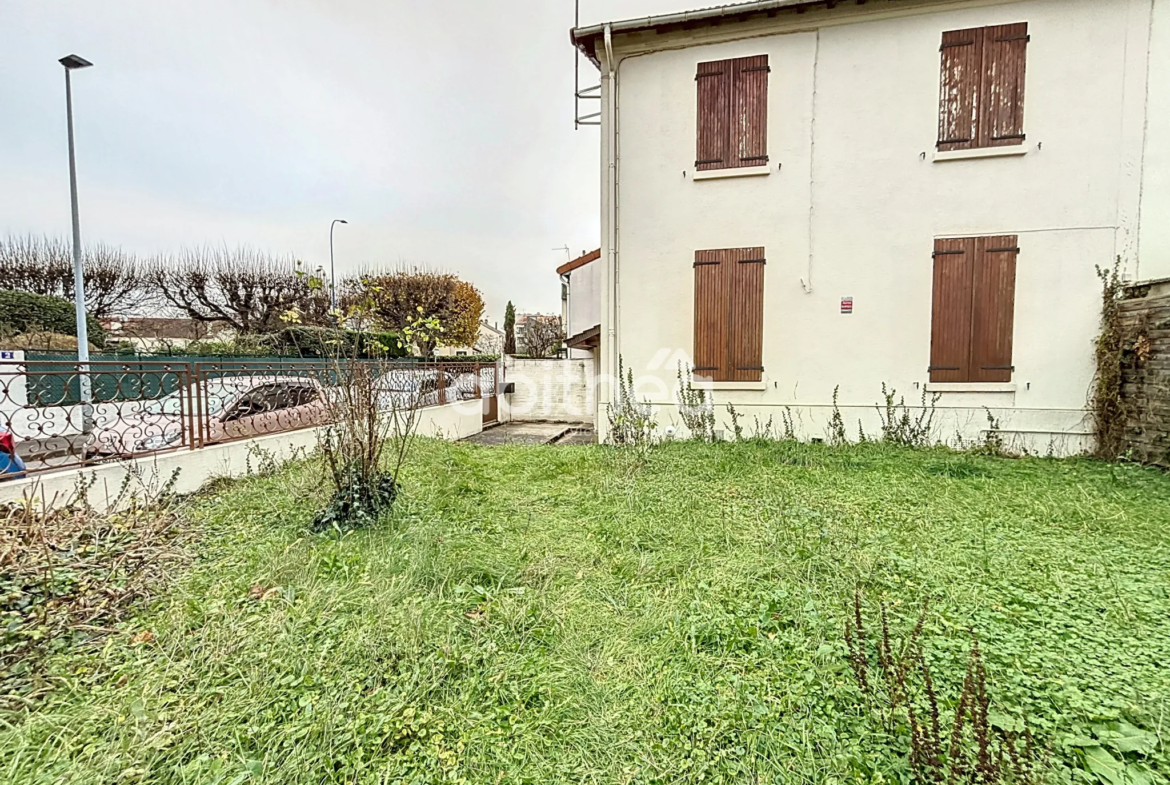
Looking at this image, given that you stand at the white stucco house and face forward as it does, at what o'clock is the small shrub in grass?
The small shrub in grass is roughly at 1 o'clock from the white stucco house.

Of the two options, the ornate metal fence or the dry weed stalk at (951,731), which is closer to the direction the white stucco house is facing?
the dry weed stalk

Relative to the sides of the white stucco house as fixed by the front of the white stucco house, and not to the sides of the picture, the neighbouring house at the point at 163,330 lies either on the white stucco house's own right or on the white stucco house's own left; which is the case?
on the white stucco house's own right

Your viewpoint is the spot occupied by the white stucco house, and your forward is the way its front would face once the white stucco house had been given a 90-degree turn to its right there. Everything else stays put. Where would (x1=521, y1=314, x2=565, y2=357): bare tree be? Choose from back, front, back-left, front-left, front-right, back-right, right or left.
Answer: front-right

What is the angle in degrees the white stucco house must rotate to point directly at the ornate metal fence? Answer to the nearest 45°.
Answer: approximately 45° to its right

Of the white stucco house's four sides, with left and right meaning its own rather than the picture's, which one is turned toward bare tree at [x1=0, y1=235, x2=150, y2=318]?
right

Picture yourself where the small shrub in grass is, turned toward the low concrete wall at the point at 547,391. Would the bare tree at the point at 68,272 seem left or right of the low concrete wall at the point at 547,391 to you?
left

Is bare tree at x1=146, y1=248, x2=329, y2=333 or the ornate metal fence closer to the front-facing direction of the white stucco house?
the ornate metal fence

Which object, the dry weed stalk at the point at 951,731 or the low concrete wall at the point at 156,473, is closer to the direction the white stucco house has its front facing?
the dry weed stalk

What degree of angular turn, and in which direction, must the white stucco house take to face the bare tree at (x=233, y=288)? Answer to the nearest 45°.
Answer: approximately 90° to its right

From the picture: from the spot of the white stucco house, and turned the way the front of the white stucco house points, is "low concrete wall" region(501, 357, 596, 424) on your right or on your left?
on your right

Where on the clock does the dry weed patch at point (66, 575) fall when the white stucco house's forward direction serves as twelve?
The dry weed patch is roughly at 1 o'clock from the white stucco house.
